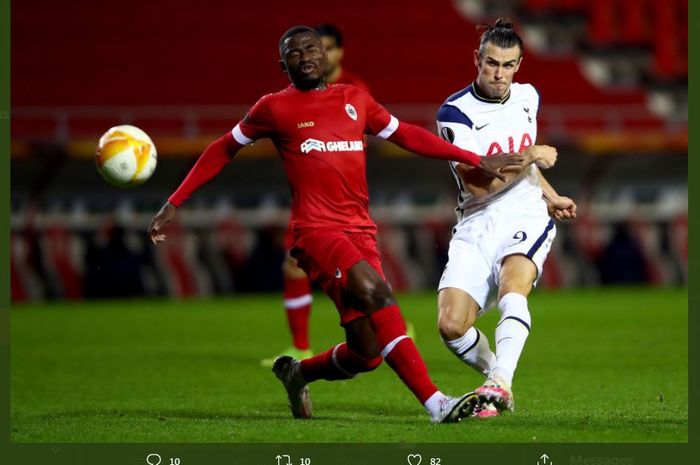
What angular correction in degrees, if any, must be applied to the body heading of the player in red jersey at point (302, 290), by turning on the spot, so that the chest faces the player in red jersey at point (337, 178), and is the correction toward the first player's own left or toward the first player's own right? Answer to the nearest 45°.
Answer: approximately 45° to the first player's own left

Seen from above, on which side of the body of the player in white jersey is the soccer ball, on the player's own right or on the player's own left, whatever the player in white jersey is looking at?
on the player's own right

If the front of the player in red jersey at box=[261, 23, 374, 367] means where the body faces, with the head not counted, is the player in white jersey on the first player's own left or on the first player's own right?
on the first player's own left

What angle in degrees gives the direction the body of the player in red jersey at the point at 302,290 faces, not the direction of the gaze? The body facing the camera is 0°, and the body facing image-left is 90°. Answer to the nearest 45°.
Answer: approximately 45°
